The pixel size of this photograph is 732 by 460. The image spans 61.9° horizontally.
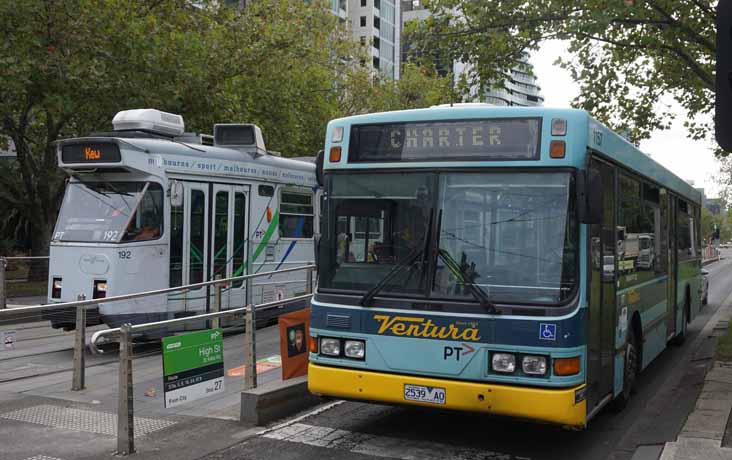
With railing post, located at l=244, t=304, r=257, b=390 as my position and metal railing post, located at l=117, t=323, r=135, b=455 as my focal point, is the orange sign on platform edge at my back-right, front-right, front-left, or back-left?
back-left

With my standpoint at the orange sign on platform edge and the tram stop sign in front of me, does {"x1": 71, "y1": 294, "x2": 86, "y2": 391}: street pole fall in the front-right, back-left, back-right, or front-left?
front-right

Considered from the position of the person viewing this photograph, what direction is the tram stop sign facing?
facing the viewer and to the right of the viewer

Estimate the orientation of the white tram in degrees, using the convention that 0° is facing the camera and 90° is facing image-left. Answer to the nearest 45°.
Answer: approximately 45°

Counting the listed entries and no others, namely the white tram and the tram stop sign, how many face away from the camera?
0

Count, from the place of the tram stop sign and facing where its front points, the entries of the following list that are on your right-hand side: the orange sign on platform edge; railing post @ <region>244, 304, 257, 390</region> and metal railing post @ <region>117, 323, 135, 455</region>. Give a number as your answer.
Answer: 1

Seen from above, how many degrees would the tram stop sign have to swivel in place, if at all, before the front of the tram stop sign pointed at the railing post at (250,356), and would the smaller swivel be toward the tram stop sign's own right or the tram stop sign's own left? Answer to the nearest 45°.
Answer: approximately 90° to the tram stop sign's own left

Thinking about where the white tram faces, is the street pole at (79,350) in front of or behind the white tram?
in front
